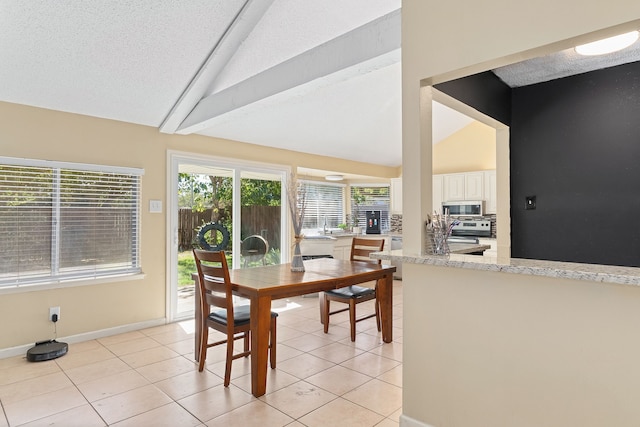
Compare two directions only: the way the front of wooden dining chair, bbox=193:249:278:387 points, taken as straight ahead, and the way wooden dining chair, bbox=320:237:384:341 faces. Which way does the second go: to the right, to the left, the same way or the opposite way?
the opposite way

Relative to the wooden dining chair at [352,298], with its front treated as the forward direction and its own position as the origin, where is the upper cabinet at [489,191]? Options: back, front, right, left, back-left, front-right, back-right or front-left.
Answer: back

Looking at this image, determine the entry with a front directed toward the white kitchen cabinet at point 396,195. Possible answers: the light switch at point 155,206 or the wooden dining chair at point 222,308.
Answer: the wooden dining chair

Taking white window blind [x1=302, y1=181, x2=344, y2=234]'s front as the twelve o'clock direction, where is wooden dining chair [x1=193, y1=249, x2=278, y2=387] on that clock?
The wooden dining chair is roughly at 2 o'clock from the white window blind.

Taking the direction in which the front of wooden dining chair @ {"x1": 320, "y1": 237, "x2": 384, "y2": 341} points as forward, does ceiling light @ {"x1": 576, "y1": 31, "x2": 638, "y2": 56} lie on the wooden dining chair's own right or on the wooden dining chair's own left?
on the wooden dining chair's own left

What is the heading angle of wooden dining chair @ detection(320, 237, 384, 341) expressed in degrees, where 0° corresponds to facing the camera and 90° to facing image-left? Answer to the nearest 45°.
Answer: approximately 45°

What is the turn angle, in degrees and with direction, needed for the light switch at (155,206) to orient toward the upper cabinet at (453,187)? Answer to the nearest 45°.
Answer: approximately 90° to its left

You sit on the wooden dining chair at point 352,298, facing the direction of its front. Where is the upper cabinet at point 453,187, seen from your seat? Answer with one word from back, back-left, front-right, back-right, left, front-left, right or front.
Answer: back

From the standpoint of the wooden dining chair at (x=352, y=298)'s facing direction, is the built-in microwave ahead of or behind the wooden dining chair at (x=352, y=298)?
behind

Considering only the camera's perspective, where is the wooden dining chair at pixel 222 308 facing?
facing away from the viewer and to the right of the viewer

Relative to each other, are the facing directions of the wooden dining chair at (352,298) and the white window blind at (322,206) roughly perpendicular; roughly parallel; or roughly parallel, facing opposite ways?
roughly perpendicular
